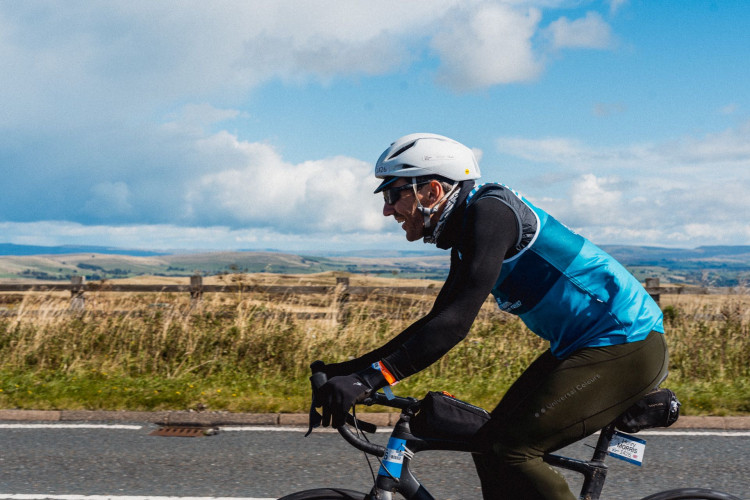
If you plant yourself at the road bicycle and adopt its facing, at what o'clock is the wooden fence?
The wooden fence is roughly at 2 o'clock from the road bicycle.

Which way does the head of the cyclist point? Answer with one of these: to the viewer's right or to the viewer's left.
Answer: to the viewer's left

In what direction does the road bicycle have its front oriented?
to the viewer's left

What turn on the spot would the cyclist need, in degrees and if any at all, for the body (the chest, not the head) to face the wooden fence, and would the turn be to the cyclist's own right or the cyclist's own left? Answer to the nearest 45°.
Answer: approximately 45° to the cyclist's own right

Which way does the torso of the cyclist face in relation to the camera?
to the viewer's left
